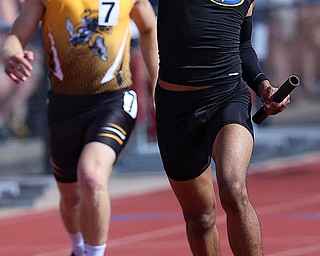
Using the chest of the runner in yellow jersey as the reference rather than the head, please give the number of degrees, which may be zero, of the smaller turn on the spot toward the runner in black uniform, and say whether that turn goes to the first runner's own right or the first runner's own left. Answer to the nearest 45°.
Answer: approximately 45° to the first runner's own left

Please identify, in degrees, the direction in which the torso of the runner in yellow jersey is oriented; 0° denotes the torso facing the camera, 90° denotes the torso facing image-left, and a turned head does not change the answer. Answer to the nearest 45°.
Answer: approximately 0°
